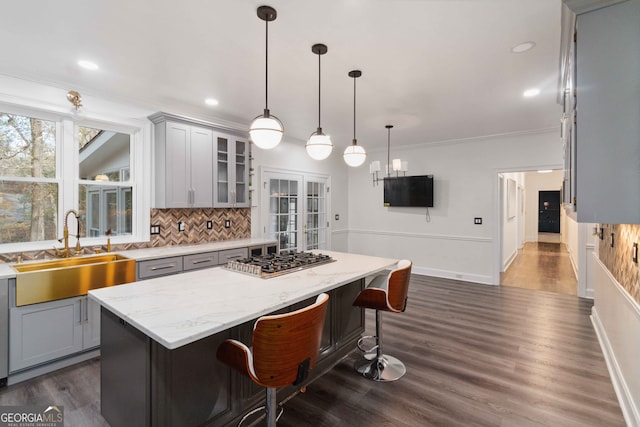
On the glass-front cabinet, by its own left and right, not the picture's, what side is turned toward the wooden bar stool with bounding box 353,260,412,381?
front

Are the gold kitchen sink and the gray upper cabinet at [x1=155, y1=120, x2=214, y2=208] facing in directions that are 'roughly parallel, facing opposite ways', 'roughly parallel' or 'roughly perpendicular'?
roughly parallel

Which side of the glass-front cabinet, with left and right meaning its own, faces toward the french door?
left

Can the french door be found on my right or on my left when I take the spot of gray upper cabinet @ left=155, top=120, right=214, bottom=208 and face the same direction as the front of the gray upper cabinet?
on my left

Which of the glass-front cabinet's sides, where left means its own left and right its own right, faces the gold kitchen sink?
right

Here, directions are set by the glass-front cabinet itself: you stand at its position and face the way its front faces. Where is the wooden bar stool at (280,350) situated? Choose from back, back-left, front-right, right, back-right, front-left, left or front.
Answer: front-right

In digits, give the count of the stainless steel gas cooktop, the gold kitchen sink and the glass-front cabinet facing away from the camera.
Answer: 0

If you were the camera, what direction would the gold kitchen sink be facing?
facing the viewer and to the right of the viewer

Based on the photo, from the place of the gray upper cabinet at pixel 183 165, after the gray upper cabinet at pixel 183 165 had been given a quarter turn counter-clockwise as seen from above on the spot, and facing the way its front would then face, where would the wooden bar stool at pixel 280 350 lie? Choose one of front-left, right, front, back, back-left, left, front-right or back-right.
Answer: back-right

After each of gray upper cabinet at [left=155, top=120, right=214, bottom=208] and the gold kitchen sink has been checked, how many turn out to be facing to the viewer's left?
0

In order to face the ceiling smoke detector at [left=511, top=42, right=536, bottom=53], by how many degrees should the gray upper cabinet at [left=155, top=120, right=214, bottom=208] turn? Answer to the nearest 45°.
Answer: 0° — it already faces it

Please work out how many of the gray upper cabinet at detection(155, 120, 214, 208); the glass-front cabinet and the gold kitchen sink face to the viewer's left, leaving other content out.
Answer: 0
